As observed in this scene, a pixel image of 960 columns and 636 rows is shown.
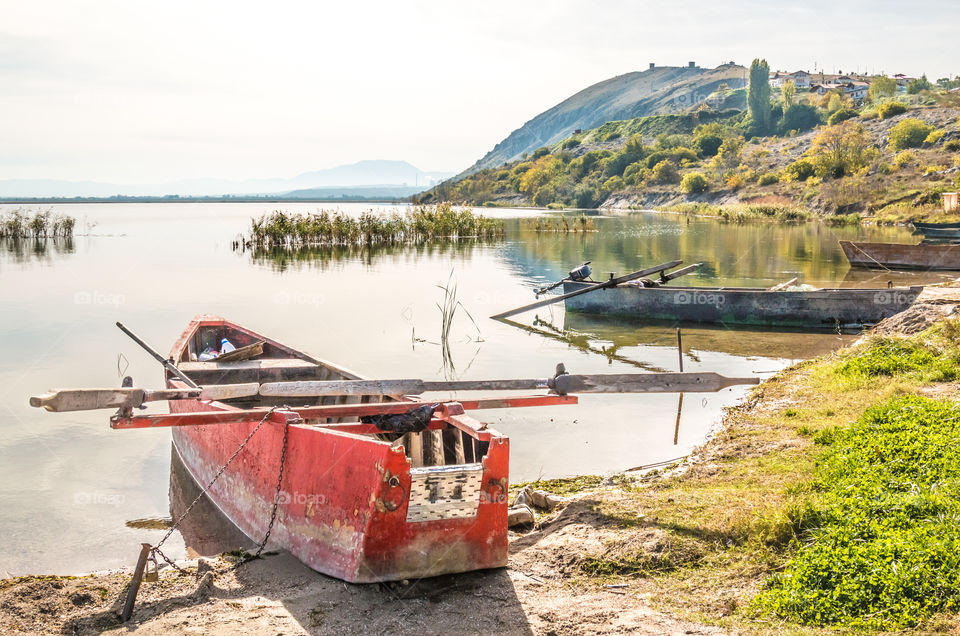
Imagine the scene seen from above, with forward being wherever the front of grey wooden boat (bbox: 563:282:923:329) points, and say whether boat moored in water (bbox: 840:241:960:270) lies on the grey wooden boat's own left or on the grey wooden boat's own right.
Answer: on the grey wooden boat's own left

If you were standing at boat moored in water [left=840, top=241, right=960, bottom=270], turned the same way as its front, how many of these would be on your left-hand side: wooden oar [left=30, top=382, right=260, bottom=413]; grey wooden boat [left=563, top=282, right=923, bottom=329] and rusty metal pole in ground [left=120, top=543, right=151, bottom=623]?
3

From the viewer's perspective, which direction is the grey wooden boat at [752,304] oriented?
to the viewer's right

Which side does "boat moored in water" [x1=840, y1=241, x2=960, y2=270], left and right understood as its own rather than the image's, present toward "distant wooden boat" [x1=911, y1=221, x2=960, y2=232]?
right

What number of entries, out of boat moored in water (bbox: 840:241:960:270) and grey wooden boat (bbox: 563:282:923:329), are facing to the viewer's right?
1

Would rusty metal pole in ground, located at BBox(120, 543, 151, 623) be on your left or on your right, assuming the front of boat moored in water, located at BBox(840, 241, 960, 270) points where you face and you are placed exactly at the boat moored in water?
on your left

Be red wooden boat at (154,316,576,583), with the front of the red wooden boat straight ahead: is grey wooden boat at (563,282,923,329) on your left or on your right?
on your right

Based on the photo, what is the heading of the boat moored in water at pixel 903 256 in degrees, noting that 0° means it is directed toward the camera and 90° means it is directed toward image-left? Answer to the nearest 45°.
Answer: approximately 90°

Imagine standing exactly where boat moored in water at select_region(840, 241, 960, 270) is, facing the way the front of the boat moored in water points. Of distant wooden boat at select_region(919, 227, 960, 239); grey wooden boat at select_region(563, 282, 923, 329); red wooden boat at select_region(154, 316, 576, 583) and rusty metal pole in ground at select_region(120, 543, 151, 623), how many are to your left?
3

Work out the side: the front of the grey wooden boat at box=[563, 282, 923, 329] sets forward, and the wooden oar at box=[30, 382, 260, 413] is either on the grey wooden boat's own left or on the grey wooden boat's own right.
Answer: on the grey wooden boat's own right

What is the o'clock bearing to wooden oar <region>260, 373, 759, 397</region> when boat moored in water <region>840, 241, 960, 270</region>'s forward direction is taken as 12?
The wooden oar is roughly at 9 o'clock from the boat moored in water.

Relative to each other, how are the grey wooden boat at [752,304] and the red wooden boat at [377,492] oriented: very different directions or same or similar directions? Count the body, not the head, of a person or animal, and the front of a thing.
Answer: very different directions

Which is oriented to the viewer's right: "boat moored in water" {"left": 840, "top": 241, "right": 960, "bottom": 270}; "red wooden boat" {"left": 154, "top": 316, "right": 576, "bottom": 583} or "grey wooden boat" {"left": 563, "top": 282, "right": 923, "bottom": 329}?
the grey wooden boat

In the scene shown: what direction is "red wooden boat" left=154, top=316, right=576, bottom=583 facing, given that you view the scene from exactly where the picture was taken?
facing away from the viewer and to the left of the viewer
